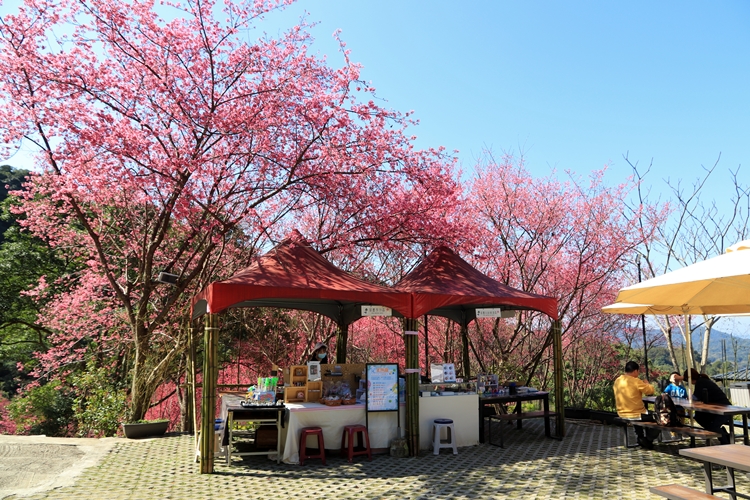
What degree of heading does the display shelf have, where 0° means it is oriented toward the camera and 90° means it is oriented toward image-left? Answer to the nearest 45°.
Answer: approximately 0°

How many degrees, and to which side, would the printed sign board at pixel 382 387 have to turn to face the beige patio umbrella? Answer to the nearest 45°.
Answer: approximately 45° to its left

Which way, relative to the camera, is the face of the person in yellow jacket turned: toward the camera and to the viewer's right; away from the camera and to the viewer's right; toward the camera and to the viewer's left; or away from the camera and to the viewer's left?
away from the camera and to the viewer's right

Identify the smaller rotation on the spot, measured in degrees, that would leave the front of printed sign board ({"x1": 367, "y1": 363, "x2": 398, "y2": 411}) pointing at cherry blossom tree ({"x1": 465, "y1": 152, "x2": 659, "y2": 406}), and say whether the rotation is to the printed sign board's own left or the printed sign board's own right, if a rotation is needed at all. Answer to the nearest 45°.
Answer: approximately 135° to the printed sign board's own left
